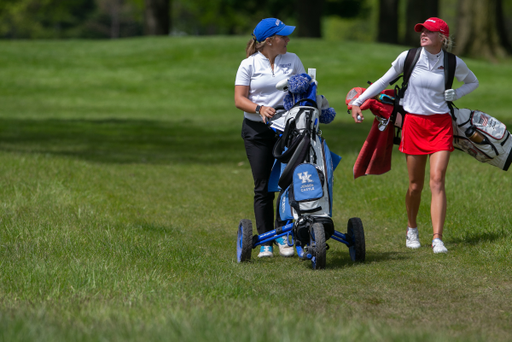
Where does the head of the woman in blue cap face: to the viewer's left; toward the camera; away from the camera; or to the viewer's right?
to the viewer's right

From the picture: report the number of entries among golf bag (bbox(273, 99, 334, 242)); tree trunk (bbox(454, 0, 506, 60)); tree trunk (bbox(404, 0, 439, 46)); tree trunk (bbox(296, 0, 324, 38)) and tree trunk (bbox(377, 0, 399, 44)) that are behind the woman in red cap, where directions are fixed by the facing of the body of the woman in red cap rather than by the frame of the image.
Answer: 4

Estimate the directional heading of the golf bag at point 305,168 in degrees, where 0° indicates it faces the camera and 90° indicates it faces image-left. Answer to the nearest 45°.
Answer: approximately 0°

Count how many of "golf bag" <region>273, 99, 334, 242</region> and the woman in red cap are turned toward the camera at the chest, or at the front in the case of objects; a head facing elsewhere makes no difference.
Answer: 2

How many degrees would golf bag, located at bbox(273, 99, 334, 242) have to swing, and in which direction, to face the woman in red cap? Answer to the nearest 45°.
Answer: approximately 135° to its left

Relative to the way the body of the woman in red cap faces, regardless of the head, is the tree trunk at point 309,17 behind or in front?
behind

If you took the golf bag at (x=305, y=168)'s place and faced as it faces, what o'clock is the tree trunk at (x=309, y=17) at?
The tree trunk is roughly at 6 o'clock from the golf bag.

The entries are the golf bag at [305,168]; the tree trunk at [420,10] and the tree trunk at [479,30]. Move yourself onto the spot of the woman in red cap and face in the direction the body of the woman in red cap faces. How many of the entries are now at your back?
2

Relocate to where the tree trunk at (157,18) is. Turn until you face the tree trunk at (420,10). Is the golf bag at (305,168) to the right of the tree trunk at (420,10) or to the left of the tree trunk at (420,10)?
right

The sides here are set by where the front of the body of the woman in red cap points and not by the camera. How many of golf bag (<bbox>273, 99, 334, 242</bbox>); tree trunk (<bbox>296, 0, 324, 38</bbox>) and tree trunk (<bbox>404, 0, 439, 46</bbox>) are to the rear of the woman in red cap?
2

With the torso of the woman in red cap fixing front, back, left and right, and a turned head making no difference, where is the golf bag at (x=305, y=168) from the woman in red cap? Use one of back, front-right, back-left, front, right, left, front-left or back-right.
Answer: front-right

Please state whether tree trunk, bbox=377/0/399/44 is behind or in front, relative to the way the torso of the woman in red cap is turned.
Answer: behind
